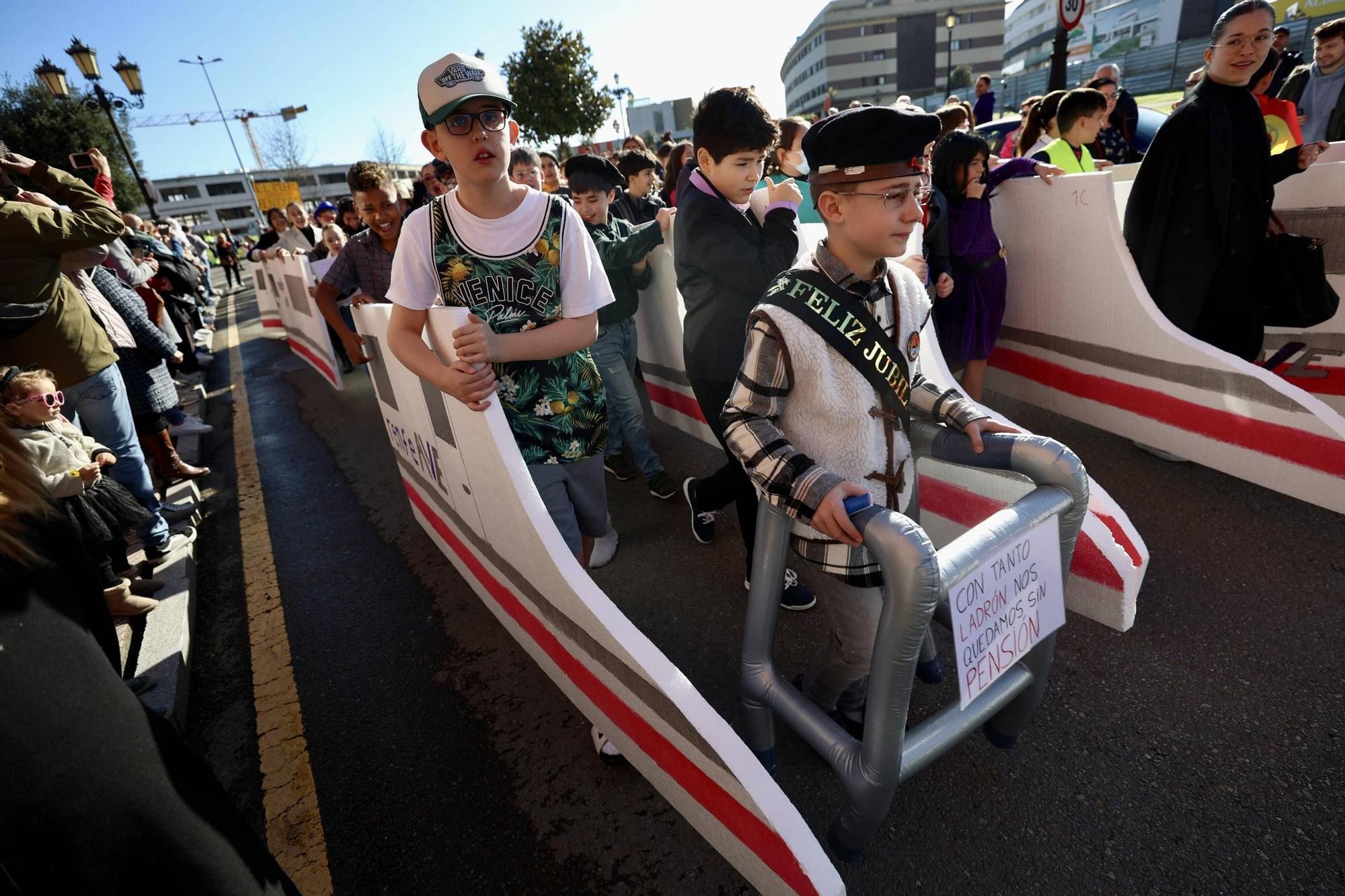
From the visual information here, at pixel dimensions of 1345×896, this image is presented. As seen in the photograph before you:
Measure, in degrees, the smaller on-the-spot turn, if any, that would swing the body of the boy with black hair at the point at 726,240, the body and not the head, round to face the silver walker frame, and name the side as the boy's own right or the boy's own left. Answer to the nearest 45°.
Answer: approximately 45° to the boy's own right

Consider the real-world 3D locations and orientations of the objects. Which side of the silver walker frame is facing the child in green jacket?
back

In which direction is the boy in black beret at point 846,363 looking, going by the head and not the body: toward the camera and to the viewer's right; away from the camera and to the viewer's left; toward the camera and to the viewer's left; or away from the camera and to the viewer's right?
toward the camera and to the viewer's right

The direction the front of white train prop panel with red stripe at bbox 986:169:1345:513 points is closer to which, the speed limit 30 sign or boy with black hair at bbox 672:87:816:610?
the boy with black hair

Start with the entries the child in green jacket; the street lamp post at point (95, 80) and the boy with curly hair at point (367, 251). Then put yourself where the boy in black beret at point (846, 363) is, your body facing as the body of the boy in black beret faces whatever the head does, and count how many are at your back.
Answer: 3

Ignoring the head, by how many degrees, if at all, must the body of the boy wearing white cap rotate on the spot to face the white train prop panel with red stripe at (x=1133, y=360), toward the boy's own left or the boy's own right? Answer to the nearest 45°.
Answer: approximately 90° to the boy's own left

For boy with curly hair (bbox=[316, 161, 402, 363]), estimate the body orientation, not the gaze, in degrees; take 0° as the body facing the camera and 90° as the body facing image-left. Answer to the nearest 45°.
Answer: approximately 315°

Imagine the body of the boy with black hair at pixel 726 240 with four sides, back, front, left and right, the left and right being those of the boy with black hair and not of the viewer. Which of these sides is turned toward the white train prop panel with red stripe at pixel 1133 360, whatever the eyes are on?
left

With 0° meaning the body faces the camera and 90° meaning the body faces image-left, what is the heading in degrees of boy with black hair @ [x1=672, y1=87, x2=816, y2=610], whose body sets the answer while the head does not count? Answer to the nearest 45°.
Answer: approximately 315°
